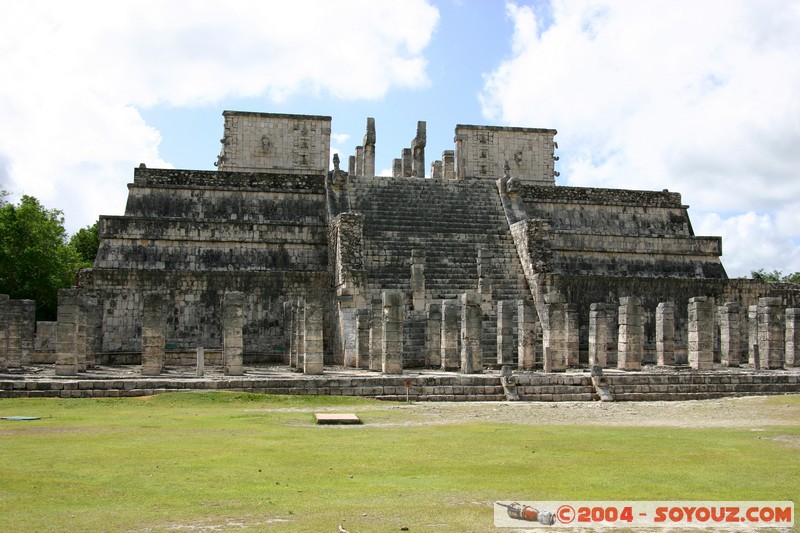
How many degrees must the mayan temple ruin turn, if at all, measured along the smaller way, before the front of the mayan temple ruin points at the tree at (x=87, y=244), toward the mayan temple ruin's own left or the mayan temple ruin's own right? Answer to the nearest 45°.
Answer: approximately 135° to the mayan temple ruin's own right

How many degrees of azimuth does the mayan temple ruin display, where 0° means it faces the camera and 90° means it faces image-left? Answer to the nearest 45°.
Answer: approximately 0°

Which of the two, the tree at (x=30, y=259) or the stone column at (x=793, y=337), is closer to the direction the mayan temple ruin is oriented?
the stone column

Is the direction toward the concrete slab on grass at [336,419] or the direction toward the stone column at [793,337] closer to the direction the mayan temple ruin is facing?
the concrete slab on grass

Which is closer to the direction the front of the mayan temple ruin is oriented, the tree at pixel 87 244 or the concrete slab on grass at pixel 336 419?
the concrete slab on grass

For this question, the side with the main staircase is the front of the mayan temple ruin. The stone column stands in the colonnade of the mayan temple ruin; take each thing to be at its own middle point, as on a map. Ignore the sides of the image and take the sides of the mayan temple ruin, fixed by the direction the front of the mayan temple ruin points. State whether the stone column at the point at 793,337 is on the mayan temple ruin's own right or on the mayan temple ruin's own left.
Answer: on the mayan temple ruin's own left

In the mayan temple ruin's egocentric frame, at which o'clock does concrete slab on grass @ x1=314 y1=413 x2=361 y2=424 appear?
The concrete slab on grass is roughly at 12 o'clock from the mayan temple ruin.

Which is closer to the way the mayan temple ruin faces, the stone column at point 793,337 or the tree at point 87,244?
the stone column

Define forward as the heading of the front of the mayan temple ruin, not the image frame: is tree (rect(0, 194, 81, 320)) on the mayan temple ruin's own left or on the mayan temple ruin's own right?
on the mayan temple ruin's own right

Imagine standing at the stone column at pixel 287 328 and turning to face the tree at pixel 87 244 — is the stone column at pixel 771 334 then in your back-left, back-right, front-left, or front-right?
back-right
